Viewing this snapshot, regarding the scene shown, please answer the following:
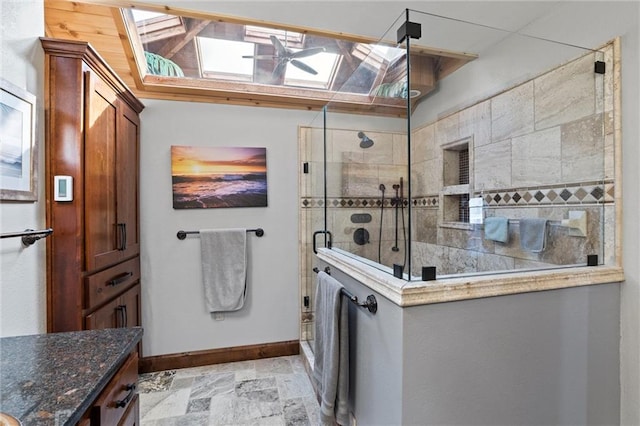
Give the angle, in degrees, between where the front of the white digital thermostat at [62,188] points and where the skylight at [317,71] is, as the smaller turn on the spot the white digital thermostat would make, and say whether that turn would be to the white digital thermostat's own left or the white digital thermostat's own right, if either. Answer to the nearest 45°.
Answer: approximately 90° to the white digital thermostat's own left

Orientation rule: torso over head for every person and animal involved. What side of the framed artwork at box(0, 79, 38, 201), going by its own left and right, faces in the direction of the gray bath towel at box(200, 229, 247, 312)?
left

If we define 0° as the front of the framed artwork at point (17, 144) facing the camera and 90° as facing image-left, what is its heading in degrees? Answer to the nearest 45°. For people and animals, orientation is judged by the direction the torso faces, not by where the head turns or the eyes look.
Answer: approximately 315°

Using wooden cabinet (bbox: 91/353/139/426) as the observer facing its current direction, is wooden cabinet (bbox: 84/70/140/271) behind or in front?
behind
